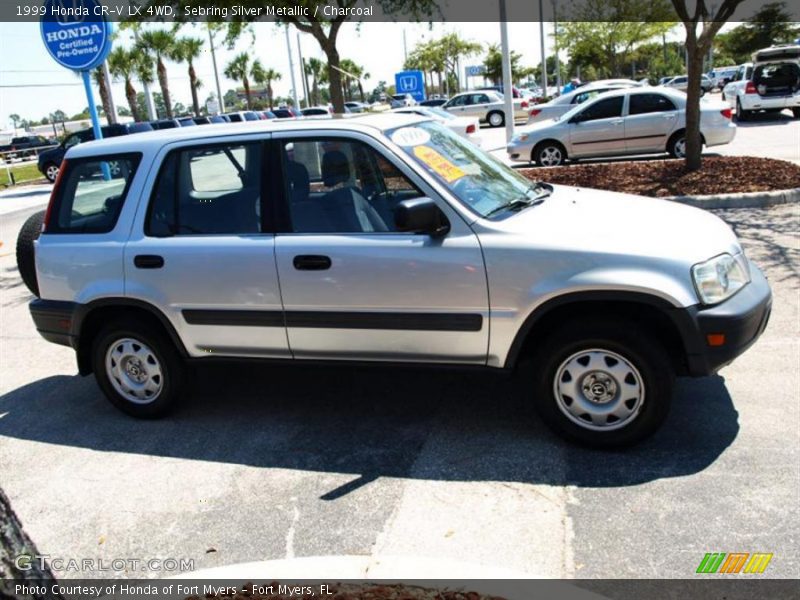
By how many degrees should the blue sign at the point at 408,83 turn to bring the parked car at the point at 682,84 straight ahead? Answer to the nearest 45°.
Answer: approximately 135° to its left

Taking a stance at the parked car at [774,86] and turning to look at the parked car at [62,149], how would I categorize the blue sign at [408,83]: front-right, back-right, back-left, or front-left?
front-right

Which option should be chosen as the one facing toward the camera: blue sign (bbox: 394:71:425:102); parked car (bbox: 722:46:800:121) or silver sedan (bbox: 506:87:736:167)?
the blue sign

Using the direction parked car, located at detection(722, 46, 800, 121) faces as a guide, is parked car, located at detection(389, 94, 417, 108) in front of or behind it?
in front

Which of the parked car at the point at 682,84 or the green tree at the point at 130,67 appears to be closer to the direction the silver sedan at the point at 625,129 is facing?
the green tree

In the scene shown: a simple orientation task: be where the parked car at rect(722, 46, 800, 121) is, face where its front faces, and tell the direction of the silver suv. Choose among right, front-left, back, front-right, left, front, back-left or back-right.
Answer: back-left

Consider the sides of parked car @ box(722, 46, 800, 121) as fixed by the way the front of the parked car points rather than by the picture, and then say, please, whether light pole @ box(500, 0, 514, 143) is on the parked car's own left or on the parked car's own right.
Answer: on the parked car's own left

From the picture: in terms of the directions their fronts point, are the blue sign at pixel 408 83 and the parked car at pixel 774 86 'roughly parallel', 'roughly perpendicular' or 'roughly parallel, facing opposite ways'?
roughly parallel, facing opposite ways

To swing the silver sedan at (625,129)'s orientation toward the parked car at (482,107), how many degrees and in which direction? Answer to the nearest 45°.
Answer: approximately 90° to its right

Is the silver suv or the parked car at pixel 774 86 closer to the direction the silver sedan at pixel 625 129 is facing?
the silver suv

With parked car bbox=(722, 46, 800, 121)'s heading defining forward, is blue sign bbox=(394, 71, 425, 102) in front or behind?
in front

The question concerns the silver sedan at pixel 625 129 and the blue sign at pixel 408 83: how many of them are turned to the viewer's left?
1

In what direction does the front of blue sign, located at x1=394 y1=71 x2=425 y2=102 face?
toward the camera

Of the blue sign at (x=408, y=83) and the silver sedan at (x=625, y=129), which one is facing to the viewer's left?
the silver sedan

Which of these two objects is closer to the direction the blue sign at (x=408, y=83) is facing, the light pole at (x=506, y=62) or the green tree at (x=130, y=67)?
the light pole

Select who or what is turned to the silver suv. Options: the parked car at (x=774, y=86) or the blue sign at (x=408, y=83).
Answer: the blue sign

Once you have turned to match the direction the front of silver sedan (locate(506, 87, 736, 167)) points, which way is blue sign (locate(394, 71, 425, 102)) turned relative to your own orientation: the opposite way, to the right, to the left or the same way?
to the left

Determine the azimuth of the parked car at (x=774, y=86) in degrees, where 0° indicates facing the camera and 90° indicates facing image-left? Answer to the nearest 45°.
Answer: approximately 135°

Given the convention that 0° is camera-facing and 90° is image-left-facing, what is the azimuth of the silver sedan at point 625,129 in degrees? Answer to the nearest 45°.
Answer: approximately 90°
